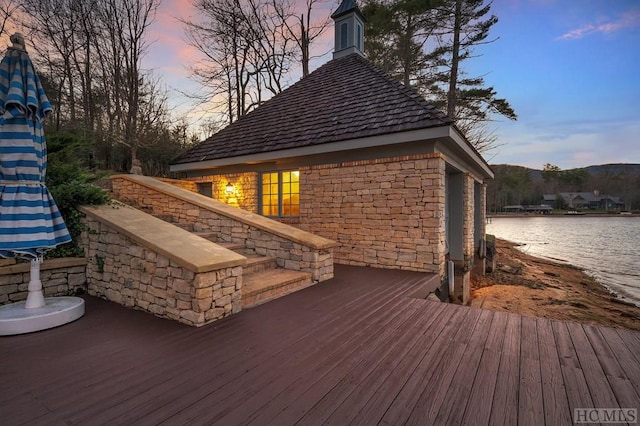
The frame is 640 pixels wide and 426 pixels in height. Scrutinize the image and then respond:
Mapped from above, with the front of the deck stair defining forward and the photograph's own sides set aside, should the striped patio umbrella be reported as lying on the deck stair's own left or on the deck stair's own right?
on the deck stair's own right

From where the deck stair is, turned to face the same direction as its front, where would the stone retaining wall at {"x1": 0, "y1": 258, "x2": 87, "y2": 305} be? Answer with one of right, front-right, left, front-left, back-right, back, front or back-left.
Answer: back-right

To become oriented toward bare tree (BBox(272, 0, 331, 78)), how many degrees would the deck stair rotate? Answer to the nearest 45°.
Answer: approximately 135° to its left

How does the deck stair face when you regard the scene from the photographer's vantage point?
facing the viewer and to the right of the viewer

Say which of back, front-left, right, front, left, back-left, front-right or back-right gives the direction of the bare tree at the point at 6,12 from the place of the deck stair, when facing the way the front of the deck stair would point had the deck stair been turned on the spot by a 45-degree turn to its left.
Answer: back-left

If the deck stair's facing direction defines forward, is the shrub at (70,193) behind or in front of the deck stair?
behind

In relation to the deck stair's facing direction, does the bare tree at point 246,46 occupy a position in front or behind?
behind
